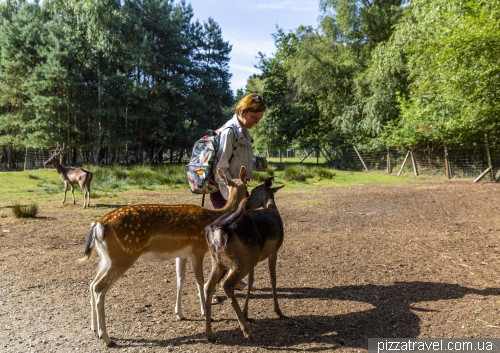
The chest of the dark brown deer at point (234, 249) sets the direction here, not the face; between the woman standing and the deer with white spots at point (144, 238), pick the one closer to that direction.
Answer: the woman standing

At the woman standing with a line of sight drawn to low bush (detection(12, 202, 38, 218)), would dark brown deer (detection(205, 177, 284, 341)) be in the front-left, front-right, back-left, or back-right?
back-left

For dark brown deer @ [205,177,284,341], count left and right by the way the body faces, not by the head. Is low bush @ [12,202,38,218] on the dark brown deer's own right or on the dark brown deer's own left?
on the dark brown deer's own left

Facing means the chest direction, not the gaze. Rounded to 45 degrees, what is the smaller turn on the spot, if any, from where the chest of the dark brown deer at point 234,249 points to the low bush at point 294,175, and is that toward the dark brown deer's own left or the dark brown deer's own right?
approximately 45° to the dark brown deer's own left

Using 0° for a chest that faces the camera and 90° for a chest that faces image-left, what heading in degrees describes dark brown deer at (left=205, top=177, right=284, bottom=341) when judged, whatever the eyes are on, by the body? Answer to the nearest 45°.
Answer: approximately 225°
